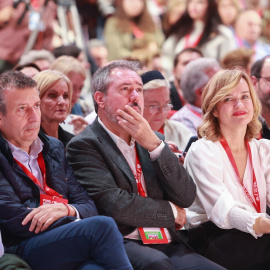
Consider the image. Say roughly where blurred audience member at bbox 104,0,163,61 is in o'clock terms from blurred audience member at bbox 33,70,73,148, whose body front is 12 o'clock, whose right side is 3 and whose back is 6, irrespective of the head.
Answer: blurred audience member at bbox 104,0,163,61 is roughly at 8 o'clock from blurred audience member at bbox 33,70,73,148.

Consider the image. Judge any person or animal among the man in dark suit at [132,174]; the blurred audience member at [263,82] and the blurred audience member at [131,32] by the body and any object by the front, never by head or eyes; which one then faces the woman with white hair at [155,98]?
the blurred audience member at [131,32]

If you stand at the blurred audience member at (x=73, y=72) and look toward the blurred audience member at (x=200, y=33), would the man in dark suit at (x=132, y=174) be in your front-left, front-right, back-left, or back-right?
back-right

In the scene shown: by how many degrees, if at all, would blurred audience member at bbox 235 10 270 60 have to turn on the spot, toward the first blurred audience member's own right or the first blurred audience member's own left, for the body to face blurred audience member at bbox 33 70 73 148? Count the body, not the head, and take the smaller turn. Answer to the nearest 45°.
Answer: approximately 45° to the first blurred audience member's own right

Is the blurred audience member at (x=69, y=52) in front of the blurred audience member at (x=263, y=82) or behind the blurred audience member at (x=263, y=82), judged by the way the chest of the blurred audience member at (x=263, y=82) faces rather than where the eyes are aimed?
behind

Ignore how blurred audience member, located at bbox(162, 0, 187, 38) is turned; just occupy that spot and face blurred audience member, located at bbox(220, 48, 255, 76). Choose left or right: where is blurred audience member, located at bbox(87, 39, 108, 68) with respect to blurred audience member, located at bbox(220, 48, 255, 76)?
right

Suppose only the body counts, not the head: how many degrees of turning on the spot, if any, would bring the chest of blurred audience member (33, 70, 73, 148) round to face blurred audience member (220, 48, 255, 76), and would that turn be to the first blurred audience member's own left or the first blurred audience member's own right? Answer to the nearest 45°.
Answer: approximately 90° to the first blurred audience member's own left

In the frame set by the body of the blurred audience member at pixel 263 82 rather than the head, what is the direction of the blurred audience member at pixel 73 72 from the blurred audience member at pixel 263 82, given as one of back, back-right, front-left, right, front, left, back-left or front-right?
back-right

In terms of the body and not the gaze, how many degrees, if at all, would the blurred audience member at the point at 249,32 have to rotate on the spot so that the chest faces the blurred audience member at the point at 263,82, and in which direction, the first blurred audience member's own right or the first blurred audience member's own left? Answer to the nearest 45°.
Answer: approximately 45° to the first blurred audience member's own right

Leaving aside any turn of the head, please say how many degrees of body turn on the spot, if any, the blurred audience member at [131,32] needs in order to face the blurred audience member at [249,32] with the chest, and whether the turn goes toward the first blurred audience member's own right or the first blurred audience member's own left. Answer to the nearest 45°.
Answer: approximately 90° to the first blurred audience member's own left

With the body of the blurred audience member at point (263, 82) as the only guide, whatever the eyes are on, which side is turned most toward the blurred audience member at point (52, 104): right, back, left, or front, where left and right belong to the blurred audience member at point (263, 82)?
right
